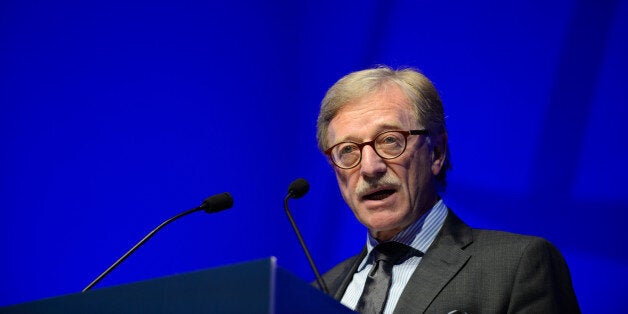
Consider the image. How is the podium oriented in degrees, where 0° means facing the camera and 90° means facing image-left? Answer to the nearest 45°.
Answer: approximately 45°

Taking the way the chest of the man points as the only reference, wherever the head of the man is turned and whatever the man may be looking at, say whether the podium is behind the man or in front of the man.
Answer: in front

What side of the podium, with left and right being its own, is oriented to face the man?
back

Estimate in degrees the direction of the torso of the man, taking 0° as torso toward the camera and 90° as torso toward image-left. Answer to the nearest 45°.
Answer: approximately 45°
